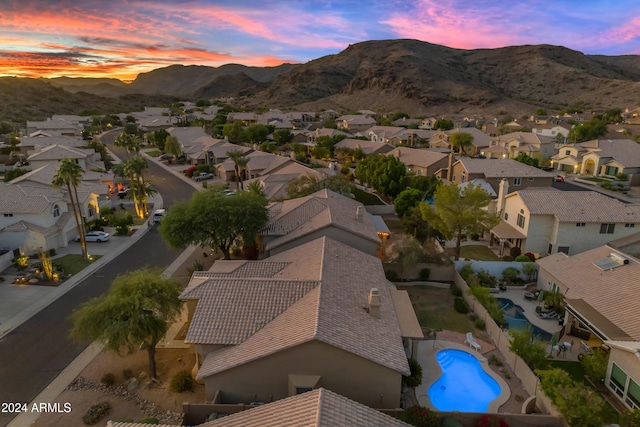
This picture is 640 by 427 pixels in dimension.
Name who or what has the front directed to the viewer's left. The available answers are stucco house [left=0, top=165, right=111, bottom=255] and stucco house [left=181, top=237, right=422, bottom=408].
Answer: stucco house [left=181, top=237, right=422, bottom=408]

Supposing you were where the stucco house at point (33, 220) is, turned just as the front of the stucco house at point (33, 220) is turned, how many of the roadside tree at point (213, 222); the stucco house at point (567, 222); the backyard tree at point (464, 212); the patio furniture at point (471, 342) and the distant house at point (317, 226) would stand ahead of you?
5

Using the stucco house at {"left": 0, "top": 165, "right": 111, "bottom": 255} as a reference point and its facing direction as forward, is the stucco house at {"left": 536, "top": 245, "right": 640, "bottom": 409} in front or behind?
in front

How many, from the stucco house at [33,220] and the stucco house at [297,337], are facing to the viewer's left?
1

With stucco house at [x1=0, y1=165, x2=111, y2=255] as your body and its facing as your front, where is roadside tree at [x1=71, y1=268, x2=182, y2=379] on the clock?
The roadside tree is roughly at 1 o'clock from the stucco house.

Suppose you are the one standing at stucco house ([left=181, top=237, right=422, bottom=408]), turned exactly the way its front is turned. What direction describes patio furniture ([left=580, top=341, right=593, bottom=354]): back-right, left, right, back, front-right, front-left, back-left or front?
back

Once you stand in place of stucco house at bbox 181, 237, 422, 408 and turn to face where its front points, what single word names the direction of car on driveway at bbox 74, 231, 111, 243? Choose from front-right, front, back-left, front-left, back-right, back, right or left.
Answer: front-right

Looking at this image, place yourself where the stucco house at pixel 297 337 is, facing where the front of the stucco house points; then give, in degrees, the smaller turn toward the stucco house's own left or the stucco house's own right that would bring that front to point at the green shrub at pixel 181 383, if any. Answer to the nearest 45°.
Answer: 0° — it already faces it

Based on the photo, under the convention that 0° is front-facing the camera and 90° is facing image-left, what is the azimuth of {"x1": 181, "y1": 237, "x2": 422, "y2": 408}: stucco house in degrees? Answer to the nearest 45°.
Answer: approximately 90°

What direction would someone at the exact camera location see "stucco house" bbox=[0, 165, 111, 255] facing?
facing the viewer and to the right of the viewer

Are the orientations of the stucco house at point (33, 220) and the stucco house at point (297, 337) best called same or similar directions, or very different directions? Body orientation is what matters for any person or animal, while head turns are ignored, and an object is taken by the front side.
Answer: very different directions

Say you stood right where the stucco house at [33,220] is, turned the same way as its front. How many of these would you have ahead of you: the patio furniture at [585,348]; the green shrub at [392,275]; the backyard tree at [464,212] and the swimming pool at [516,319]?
4

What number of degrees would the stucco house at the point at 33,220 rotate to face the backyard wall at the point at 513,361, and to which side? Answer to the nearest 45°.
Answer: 0° — it already faces it

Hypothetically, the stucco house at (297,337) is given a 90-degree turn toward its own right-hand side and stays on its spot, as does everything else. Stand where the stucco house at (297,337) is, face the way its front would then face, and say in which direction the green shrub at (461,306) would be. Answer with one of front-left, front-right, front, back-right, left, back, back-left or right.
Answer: front-right

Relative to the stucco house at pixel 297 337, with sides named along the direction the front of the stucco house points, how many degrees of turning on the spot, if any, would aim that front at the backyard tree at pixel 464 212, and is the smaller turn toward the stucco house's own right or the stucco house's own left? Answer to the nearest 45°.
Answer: approximately 135° to the stucco house's own right

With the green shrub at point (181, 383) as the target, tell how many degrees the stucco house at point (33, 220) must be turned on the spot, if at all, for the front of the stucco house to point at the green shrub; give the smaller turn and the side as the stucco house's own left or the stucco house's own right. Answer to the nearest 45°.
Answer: approximately 45° to the stucco house's own right

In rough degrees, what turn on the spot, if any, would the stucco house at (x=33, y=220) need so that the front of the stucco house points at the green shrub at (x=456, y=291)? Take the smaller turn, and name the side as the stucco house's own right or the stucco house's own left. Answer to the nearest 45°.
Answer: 0° — it already faces it
